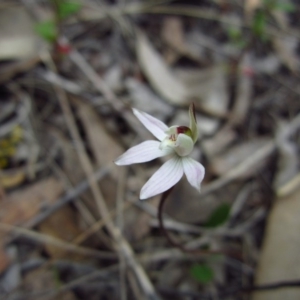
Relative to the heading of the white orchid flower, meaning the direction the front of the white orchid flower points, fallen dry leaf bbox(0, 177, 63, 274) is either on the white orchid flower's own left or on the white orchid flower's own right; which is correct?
on the white orchid flower's own right

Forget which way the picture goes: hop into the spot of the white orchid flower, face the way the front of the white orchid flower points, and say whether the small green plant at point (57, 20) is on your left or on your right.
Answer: on your right

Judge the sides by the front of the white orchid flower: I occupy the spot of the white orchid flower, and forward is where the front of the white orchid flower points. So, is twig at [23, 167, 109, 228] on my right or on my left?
on my right

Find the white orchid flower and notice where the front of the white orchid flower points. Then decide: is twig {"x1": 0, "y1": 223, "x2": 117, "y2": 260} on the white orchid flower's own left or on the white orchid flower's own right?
on the white orchid flower's own right

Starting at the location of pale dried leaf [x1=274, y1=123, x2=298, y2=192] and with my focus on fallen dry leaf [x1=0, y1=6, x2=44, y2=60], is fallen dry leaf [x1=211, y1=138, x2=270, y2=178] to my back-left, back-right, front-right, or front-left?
front-left

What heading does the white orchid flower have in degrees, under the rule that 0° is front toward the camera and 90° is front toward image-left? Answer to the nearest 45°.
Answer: approximately 45°
